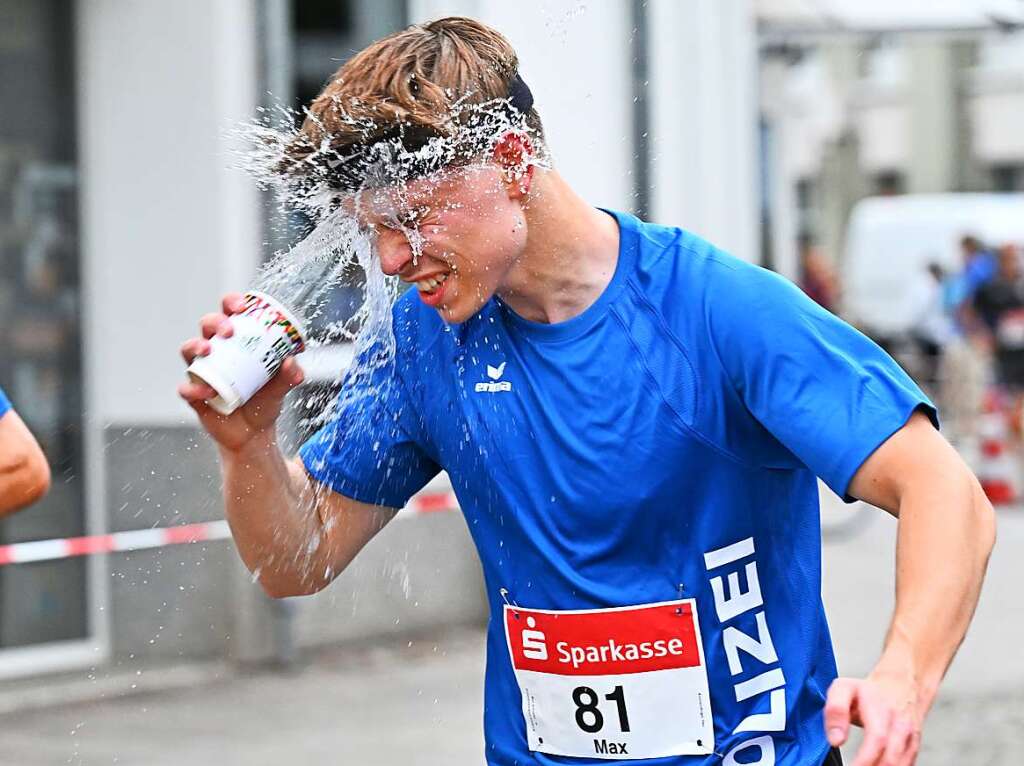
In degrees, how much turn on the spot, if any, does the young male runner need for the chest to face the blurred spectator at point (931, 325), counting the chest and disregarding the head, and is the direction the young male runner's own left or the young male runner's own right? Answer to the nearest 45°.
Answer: approximately 135° to the young male runner's own right

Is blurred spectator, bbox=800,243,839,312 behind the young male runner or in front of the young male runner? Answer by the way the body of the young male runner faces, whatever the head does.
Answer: behind

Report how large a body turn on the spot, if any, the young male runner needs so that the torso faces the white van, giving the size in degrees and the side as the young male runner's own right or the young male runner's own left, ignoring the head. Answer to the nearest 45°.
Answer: approximately 135° to the young male runner's own right

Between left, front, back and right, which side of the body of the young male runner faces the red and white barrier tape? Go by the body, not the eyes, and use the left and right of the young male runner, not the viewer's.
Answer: right

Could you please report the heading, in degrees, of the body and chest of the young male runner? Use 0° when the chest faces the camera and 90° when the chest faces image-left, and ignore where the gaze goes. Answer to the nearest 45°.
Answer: approximately 45°
